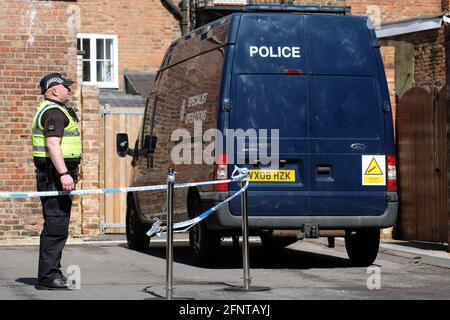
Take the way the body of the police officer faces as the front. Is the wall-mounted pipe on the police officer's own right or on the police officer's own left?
on the police officer's own left

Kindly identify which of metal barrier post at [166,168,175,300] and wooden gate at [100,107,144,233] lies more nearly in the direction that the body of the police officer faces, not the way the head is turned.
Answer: the metal barrier post

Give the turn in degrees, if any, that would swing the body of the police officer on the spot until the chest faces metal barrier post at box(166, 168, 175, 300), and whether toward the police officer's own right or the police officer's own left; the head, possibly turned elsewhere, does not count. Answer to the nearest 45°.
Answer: approximately 45° to the police officer's own right

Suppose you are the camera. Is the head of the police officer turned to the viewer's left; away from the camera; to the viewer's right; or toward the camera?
to the viewer's right

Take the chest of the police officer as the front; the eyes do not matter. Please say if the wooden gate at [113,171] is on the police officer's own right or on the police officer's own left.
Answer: on the police officer's own left

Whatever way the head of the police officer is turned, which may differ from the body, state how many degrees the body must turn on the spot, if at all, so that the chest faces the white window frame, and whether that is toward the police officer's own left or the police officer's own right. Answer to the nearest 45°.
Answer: approximately 90° to the police officer's own left

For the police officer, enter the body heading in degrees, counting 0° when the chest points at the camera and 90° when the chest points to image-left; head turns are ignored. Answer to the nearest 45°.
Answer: approximately 270°

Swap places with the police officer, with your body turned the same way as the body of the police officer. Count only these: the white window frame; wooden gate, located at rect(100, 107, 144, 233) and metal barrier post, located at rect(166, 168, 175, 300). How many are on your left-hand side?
2

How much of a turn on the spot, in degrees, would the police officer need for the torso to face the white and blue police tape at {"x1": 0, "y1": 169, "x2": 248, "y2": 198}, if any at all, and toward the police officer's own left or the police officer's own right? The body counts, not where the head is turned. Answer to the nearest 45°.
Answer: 0° — they already face it
